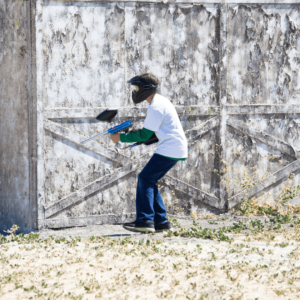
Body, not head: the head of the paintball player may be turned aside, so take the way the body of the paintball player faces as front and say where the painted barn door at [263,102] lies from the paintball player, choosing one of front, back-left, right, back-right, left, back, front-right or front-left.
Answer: back-right

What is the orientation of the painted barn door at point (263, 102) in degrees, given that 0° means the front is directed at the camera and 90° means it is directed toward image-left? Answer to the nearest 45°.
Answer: approximately 0°

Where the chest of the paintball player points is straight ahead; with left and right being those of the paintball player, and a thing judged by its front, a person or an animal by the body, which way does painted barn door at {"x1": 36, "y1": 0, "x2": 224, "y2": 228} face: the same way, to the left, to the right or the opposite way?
to the left

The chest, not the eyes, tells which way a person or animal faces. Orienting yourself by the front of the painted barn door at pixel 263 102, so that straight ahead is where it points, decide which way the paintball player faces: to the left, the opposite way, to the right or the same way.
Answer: to the right

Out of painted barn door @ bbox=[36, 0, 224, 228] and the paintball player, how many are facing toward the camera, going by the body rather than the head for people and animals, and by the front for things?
1

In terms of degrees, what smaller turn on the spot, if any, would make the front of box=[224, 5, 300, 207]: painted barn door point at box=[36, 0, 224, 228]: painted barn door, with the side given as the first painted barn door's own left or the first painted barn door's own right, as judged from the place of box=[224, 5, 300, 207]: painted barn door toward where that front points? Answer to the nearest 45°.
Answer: approximately 45° to the first painted barn door's own right

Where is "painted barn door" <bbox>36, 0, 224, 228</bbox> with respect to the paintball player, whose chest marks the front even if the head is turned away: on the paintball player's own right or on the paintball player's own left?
on the paintball player's own right

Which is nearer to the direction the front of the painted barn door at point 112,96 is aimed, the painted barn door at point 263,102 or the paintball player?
the paintball player

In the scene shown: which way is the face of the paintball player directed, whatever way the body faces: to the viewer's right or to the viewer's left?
to the viewer's left

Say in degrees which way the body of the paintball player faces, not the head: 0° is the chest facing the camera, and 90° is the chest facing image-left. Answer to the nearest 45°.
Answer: approximately 90°

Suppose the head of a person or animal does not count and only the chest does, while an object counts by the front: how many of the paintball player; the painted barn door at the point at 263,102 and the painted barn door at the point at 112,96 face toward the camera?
2

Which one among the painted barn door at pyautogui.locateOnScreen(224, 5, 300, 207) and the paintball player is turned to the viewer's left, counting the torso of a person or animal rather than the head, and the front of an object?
the paintball player

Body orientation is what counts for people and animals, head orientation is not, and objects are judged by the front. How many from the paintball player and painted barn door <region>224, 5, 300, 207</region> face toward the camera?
1

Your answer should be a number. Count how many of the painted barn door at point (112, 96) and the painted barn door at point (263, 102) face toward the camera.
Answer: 2
